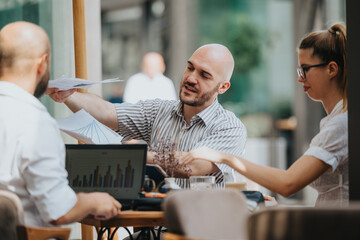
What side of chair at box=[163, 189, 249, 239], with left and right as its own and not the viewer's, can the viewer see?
back

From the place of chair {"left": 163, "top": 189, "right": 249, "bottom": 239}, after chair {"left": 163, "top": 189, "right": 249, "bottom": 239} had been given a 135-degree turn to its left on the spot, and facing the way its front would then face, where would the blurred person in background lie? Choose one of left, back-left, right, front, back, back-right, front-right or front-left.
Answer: back-right

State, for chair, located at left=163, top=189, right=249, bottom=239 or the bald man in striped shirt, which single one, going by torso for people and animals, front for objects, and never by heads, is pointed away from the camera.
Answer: the chair

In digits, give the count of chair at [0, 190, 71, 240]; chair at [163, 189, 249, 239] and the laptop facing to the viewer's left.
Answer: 0

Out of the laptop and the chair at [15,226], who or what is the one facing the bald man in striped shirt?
the chair

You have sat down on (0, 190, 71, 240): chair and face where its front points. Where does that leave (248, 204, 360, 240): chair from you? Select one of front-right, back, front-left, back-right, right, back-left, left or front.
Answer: right

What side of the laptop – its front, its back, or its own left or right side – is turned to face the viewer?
front

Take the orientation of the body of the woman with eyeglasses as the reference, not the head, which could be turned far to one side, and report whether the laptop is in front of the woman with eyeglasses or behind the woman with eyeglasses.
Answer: in front

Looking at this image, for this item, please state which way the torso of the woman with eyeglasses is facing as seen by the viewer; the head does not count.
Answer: to the viewer's left

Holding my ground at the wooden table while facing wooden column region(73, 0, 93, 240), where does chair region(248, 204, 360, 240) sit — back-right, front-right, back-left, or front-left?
back-right

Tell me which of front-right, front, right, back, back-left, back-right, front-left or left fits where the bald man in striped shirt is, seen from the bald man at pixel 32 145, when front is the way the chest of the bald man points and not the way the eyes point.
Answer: front

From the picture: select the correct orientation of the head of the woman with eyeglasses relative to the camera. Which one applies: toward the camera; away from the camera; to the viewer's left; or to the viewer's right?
to the viewer's left

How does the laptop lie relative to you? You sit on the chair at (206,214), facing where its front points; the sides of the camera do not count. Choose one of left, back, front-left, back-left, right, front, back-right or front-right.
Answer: front-left

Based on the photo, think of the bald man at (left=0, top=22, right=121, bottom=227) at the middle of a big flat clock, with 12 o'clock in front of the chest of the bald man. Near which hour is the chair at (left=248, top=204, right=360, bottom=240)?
The chair is roughly at 3 o'clock from the bald man.

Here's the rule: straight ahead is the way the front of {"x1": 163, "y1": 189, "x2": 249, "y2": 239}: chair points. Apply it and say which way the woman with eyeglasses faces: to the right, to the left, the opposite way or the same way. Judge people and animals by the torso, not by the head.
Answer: to the left

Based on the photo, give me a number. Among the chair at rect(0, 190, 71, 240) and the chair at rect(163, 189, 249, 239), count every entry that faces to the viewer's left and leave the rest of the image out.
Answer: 0

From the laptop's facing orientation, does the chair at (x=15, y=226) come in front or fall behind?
in front
